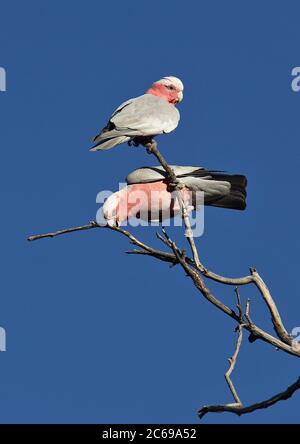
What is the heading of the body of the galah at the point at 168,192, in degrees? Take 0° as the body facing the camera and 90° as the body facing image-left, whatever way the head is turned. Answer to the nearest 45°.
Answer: approximately 90°
